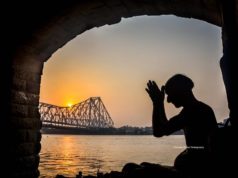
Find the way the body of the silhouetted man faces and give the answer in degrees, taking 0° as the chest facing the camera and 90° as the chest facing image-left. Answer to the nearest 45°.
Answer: approximately 90°

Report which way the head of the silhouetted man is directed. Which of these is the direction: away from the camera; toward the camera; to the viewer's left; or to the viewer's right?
to the viewer's left
